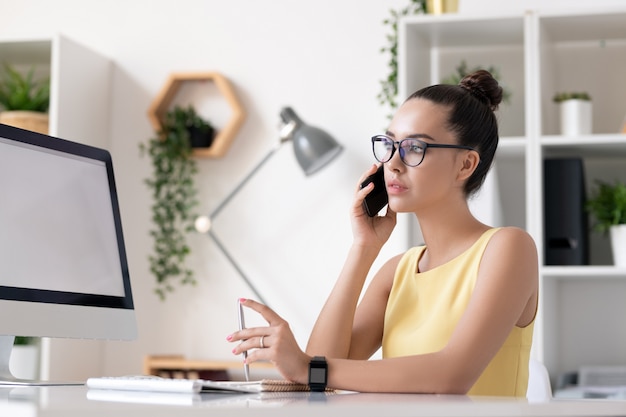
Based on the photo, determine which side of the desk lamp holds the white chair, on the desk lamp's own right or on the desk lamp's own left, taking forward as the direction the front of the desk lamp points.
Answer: on the desk lamp's own right

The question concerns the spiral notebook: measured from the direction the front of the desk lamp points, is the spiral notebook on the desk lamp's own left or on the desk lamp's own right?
on the desk lamp's own right

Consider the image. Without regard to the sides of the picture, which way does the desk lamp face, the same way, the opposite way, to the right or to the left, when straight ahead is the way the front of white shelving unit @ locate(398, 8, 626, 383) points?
to the left

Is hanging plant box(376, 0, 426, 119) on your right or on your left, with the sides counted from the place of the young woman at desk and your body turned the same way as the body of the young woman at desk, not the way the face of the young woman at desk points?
on your right

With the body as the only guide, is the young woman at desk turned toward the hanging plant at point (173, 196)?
no

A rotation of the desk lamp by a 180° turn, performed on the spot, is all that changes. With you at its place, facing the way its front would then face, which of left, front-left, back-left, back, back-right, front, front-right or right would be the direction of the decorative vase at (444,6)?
back-left

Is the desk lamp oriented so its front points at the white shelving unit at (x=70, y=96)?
no

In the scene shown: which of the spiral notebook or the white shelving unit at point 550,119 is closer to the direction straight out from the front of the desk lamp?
the white shelving unit

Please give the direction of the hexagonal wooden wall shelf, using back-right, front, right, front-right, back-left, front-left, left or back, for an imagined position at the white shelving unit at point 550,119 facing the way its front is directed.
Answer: right

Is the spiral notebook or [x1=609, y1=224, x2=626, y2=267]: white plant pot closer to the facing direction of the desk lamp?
the white plant pot

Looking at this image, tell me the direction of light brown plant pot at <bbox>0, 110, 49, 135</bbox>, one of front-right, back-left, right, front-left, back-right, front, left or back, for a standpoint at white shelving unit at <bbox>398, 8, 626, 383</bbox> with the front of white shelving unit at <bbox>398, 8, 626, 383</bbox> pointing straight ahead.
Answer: right

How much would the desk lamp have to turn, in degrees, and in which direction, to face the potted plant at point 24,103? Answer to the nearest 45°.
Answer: approximately 180°

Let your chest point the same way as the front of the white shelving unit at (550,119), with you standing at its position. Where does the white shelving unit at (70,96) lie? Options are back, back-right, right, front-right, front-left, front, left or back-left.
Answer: right

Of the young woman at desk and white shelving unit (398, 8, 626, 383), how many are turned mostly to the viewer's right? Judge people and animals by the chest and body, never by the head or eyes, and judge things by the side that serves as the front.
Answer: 0

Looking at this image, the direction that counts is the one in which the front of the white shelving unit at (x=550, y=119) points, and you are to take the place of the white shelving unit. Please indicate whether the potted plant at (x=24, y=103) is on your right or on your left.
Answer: on your right

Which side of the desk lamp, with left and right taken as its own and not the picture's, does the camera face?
right

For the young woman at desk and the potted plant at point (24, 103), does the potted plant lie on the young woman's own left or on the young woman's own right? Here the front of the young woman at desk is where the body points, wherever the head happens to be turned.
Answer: on the young woman's own right

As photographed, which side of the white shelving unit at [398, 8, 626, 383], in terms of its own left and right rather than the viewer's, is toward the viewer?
front

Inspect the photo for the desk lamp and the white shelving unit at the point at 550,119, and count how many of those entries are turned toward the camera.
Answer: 1
